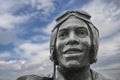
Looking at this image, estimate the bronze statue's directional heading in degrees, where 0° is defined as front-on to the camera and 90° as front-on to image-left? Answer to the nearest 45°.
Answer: approximately 0°
